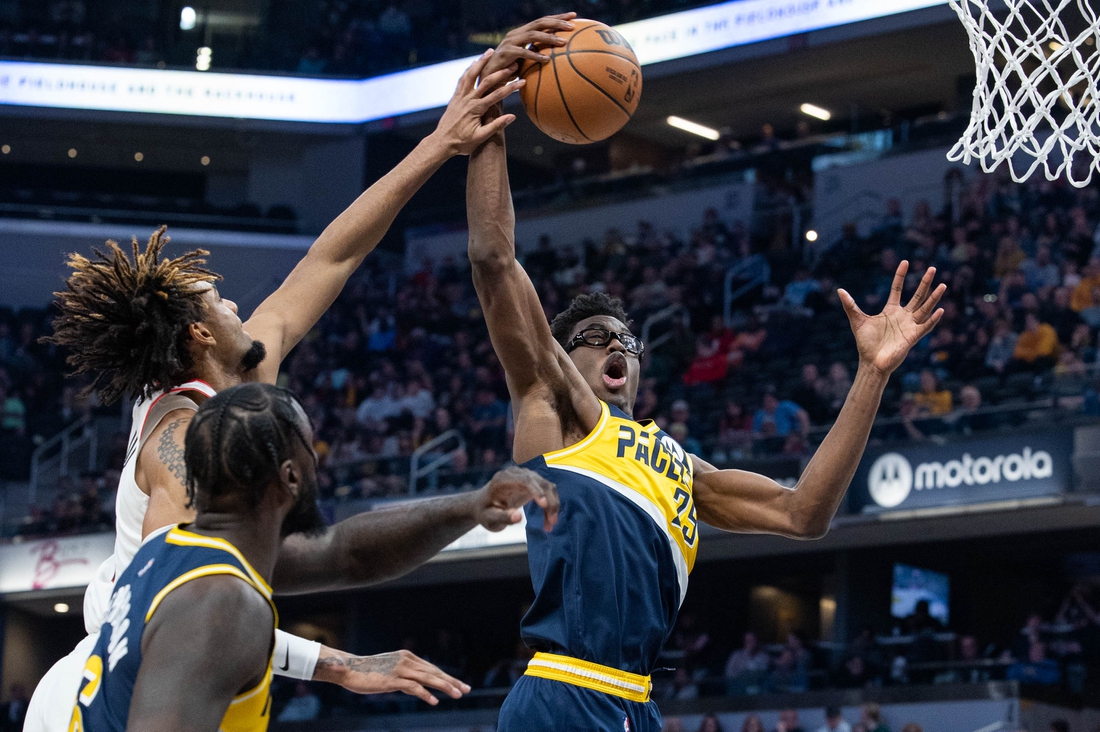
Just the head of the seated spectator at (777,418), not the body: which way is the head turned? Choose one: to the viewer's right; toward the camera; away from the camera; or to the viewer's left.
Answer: toward the camera

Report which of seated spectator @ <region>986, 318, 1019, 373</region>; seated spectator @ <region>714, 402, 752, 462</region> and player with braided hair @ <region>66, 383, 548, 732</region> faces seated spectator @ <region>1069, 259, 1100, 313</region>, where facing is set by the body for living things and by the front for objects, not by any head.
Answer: the player with braided hair

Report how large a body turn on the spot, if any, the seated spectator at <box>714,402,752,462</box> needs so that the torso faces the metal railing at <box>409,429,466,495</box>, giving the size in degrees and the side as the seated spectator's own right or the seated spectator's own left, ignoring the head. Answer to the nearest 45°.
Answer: approximately 45° to the seated spectator's own right

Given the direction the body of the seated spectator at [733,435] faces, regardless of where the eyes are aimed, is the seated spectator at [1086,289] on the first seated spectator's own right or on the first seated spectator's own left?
on the first seated spectator's own left

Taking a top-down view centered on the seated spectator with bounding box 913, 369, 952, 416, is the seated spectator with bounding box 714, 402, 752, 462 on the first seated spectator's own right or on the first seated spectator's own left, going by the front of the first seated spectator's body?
on the first seated spectator's own right

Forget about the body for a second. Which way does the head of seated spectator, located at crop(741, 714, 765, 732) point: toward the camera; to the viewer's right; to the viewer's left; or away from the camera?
toward the camera

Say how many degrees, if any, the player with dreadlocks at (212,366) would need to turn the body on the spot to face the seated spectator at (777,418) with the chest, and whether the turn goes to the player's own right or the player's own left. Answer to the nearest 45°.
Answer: approximately 45° to the player's own left

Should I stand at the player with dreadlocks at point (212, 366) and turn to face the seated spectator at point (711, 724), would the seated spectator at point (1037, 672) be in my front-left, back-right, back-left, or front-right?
front-right

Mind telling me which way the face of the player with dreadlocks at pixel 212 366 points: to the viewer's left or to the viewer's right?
to the viewer's right

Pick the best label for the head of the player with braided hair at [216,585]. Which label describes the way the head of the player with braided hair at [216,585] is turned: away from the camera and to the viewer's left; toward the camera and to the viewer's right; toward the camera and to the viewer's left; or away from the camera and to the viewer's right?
away from the camera and to the viewer's right

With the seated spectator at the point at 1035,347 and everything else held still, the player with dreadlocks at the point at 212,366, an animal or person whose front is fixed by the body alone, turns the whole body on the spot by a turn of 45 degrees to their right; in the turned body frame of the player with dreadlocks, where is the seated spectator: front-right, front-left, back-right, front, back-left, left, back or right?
left

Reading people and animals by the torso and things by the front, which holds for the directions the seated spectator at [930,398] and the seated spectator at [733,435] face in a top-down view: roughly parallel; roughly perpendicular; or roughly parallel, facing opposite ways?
roughly parallel

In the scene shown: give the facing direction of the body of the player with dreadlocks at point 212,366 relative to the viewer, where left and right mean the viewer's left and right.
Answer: facing to the right of the viewer

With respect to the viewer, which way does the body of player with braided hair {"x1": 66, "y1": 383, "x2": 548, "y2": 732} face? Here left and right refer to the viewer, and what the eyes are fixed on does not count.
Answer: facing away from the viewer and to the right of the viewer

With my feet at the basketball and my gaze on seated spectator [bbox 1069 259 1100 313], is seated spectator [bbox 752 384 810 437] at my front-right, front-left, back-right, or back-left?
front-left
